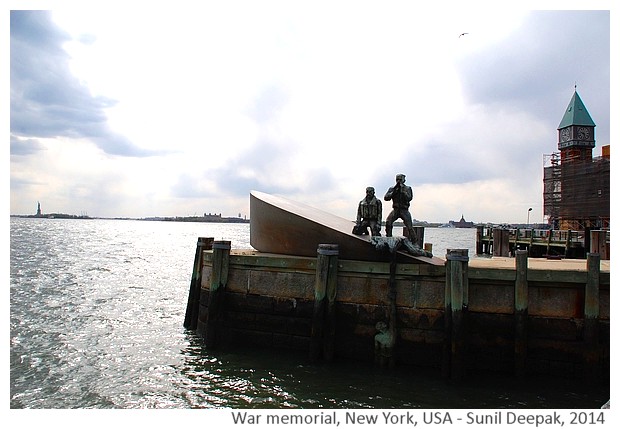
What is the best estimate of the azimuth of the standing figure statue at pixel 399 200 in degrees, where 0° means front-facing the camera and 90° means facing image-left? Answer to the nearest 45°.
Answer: approximately 0°

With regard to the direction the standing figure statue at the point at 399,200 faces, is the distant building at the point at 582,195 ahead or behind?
behind

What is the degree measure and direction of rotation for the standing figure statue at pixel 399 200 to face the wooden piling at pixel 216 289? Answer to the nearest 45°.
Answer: approximately 90° to its right

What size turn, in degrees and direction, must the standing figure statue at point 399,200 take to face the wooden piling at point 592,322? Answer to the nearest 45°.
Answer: approximately 45° to its left

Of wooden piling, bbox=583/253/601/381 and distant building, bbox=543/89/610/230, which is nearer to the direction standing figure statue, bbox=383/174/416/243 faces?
the wooden piling

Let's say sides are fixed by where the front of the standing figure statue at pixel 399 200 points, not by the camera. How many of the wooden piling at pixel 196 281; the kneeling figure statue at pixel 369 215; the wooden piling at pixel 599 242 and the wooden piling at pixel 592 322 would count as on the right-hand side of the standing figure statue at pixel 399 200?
2

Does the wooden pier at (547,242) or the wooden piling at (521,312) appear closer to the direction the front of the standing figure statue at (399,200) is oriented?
the wooden piling

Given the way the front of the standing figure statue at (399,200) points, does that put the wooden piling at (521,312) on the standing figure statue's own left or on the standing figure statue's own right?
on the standing figure statue's own left

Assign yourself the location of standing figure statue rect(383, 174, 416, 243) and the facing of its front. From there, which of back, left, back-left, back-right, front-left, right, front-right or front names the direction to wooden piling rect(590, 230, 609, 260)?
back-left

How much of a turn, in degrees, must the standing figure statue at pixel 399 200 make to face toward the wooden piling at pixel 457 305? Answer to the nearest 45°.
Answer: approximately 45° to its left

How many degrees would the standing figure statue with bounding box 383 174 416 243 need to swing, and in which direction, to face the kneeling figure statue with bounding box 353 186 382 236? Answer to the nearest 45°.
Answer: approximately 90° to its right
